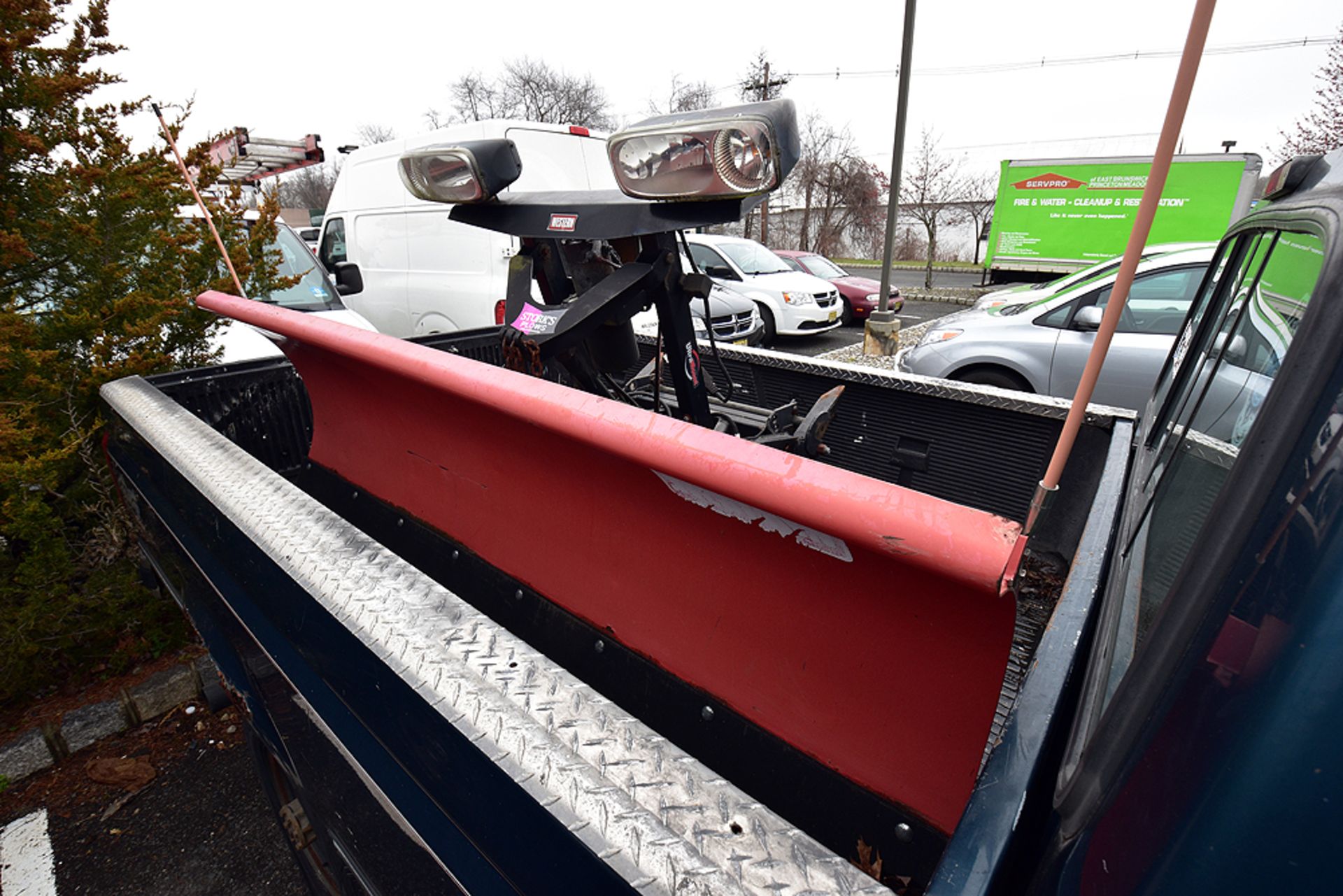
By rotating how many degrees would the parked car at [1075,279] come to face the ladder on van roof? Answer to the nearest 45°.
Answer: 0° — it already faces it

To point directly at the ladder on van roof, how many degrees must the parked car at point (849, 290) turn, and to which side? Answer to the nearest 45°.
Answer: approximately 90° to its right

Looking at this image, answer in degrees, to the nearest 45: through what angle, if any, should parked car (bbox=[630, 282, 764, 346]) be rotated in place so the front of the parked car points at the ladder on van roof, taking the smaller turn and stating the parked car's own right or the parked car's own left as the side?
approximately 135° to the parked car's own right

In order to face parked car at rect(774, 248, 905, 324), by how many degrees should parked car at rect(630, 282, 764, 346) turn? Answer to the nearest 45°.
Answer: approximately 90° to its left

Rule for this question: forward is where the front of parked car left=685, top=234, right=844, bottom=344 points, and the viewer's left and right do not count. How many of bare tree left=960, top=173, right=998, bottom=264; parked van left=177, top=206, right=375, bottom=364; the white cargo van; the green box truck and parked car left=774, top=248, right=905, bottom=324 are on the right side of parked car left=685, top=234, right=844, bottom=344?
2

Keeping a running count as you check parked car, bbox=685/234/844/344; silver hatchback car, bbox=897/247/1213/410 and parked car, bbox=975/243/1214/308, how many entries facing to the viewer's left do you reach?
2

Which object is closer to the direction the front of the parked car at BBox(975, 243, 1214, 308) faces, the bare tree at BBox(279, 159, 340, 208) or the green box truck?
the bare tree

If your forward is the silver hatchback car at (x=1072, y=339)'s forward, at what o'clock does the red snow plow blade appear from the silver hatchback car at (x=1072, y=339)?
The red snow plow blade is roughly at 9 o'clock from the silver hatchback car.

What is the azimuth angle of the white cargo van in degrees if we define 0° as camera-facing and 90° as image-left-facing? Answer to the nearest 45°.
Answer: approximately 135°

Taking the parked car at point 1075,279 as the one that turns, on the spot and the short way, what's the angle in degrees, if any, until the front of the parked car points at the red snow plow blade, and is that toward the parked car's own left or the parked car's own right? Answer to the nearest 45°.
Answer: approximately 90° to the parked car's own left

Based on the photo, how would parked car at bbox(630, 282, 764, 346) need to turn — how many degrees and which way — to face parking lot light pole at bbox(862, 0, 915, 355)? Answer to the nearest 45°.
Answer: approximately 45° to its left
